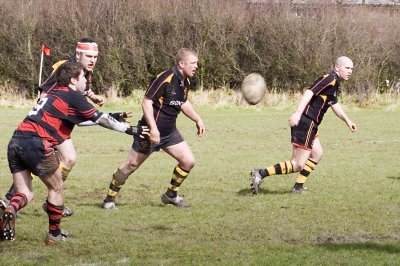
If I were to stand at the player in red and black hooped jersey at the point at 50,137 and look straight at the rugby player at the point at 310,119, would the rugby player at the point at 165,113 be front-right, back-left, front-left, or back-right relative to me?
front-left

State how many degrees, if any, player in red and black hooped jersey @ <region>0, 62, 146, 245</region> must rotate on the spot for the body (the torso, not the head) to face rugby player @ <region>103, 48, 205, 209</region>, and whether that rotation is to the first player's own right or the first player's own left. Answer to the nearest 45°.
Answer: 0° — they already face them

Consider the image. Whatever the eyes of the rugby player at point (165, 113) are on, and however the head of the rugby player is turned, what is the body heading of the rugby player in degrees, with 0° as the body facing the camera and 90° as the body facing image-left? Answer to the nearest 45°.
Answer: approximately 315°

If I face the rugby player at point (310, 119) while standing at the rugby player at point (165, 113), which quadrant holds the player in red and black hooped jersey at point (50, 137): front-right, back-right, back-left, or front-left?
back-right

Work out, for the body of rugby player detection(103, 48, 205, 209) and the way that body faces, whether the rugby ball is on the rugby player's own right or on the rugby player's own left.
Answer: on the rugby player's own left

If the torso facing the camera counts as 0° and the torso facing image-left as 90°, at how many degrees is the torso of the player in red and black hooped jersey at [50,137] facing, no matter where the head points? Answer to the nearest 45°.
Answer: approximately 225°
